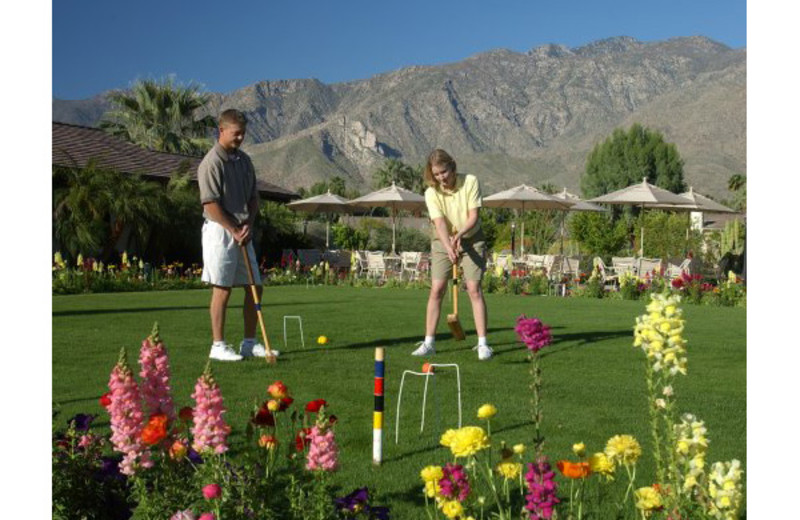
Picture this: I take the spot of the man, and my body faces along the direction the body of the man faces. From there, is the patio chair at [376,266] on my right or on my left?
on my left

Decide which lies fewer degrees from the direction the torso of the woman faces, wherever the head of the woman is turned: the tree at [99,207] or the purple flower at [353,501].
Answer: the purple flower

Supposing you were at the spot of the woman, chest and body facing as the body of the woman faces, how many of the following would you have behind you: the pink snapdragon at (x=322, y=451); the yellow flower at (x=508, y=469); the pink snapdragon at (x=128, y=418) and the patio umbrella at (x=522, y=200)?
1

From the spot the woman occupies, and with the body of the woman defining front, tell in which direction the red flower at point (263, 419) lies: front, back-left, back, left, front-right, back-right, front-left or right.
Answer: front

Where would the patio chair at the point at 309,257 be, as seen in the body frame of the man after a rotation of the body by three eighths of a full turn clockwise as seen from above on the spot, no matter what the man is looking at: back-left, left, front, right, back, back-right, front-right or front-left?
right

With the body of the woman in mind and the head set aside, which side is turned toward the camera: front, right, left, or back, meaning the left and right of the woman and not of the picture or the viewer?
front

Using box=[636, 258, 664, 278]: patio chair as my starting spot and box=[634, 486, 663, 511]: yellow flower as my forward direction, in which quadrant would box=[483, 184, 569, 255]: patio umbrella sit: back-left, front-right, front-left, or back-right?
back-right

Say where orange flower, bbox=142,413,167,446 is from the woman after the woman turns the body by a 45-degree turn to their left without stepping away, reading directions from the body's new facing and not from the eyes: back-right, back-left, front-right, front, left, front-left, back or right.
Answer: front-right

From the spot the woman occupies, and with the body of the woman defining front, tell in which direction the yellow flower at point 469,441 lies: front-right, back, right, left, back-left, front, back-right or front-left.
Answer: front

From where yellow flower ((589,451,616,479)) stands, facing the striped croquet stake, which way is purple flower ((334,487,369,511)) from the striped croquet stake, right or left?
left

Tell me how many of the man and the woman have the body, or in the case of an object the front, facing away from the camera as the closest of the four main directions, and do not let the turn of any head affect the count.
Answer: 0

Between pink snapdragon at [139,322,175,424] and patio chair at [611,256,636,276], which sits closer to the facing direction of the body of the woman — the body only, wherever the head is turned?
the pink snapdragon

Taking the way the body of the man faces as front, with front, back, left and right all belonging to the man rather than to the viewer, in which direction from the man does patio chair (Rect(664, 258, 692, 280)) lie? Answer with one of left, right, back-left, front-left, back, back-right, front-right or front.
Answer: left

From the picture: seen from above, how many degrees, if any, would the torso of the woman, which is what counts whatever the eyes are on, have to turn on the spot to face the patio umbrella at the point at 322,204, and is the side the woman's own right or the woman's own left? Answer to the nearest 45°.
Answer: approximately 180°

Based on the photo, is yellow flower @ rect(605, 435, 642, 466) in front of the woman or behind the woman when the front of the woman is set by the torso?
in front

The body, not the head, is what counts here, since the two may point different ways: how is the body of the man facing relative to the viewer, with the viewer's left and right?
facing the viewer and to the right of the viewer

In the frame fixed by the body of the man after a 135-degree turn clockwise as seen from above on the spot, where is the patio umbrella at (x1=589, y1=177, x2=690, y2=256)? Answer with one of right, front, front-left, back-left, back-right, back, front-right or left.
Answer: back-right

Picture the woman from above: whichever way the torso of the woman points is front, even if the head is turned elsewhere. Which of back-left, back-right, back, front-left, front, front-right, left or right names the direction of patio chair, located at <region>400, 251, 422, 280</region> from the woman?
back

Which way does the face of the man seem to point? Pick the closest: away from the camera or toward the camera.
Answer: toward the camera
